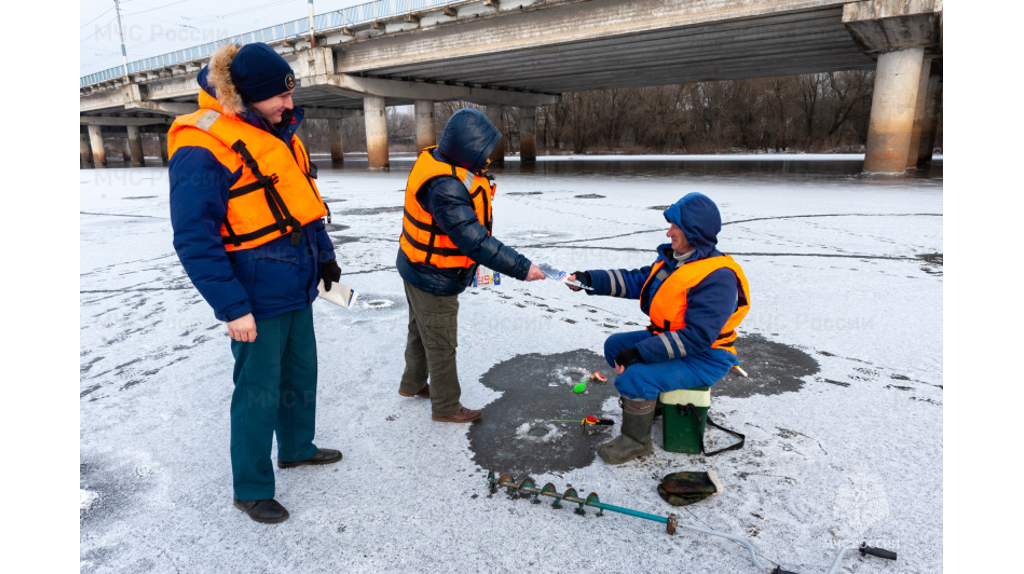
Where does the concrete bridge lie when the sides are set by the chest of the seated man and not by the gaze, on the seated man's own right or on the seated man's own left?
on the seated man's own right

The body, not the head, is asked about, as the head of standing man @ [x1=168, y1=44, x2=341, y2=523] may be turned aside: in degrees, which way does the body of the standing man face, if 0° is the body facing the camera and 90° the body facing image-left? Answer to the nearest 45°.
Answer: approximately 315°

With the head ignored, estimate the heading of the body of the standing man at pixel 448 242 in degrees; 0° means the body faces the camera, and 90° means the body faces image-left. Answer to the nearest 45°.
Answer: approximately 270°

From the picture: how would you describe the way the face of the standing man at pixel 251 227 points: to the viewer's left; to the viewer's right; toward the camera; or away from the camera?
to the viewer's right

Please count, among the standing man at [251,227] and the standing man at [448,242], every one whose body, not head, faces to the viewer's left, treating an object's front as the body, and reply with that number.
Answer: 0

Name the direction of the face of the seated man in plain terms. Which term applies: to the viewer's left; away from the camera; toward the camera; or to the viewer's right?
to the viewer's left

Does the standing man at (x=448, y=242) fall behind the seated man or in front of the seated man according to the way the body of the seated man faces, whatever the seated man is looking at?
in front

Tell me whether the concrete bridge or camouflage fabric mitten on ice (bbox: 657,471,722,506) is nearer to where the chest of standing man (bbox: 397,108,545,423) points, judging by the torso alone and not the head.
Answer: the camouflage fabric mitten on ice

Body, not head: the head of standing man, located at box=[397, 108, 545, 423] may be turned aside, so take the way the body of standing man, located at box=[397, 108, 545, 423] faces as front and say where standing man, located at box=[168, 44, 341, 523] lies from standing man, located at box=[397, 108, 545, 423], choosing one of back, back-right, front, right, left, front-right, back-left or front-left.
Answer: back-right

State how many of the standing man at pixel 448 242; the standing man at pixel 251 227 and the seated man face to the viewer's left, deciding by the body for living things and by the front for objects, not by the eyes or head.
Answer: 1

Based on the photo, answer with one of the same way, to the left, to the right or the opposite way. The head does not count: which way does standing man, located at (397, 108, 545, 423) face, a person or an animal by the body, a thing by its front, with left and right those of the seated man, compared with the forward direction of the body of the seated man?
the opposite way

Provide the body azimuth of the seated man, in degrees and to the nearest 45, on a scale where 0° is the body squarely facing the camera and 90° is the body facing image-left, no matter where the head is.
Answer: approximately 90°

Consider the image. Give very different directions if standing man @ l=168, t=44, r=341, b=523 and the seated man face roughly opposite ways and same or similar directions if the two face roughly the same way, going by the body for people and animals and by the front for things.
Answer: very different directions

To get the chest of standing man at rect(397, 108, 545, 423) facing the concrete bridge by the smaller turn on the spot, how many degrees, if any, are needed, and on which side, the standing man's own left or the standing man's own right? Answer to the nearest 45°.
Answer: approximately 90° to the standing man's own left

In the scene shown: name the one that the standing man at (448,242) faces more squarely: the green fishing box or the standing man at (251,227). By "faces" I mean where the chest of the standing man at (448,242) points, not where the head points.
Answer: the green fishing box
